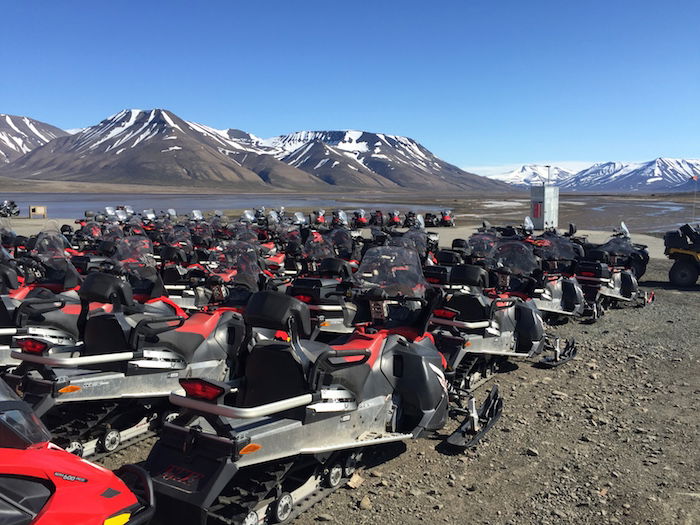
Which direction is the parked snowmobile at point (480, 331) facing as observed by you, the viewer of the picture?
facing away from the viewer and to the right of the viewer

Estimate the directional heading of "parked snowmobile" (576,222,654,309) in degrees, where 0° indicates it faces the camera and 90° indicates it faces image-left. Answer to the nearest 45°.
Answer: approximately 225°

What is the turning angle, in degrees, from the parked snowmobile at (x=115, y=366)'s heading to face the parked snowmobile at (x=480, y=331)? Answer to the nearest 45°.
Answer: approximately 45° to its right

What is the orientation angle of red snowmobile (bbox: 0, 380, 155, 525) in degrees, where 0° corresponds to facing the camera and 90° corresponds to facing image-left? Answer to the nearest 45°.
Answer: approximately 270°

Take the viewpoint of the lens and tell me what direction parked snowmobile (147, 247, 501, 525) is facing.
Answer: facing away from the viewer and to the right of the viewer

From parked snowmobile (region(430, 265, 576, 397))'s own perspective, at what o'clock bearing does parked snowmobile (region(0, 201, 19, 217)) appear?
parked snowmobile (region(0, 201, 19, 217)) is roughly at 9 o'clock from parked snowmobile (region(430, 265, 576, 397)).

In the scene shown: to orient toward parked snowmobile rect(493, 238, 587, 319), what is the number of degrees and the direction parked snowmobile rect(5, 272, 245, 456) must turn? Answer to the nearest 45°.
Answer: approximately 45° to its right

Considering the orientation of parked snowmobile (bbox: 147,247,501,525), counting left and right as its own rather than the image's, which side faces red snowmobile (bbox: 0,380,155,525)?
back
